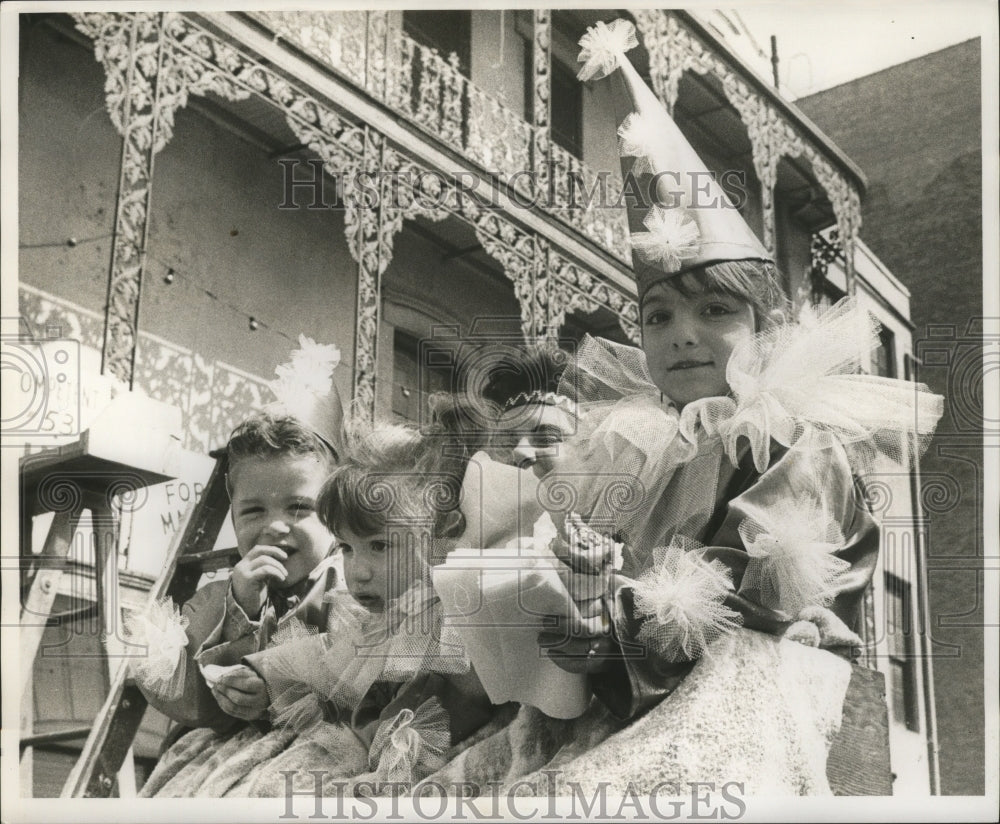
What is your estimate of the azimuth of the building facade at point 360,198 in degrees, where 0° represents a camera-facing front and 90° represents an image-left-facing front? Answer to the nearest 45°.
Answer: approximately 315°

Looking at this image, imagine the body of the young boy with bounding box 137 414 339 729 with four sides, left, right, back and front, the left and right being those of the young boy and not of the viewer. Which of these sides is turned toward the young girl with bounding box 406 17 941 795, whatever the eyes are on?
left
